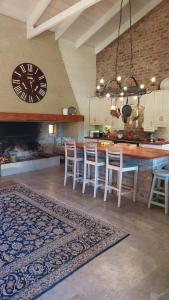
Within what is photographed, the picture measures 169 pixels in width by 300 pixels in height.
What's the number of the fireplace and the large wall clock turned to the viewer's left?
0

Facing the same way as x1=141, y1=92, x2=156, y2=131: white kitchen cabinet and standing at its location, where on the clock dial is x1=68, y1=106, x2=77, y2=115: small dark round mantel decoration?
The small dark round mantel decoration is roughly at 2 o'clock from the white kitchen cabinet.

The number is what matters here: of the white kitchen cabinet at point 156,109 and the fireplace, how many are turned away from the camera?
0

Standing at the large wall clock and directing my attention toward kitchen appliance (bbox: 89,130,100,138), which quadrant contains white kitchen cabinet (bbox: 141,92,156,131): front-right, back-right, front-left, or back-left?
front-right

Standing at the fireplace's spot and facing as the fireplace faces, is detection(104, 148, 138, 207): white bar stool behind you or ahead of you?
ahead

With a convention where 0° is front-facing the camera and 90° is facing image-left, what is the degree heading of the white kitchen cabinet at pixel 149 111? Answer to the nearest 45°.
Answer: approximately 45°

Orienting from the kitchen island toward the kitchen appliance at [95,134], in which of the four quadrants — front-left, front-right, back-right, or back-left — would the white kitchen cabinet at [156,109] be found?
front-right

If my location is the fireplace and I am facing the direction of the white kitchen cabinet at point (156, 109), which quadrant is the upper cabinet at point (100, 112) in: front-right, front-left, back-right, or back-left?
front-left

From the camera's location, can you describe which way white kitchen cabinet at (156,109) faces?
facing the viewer and to the left of the viewer

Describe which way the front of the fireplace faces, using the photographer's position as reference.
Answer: facing the viewer and to the right of the viewer

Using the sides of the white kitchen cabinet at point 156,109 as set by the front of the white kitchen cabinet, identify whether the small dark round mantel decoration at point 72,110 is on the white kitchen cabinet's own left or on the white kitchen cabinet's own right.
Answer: on the white kitchen cabinet's own right

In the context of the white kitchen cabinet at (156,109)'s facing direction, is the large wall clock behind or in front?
in front
